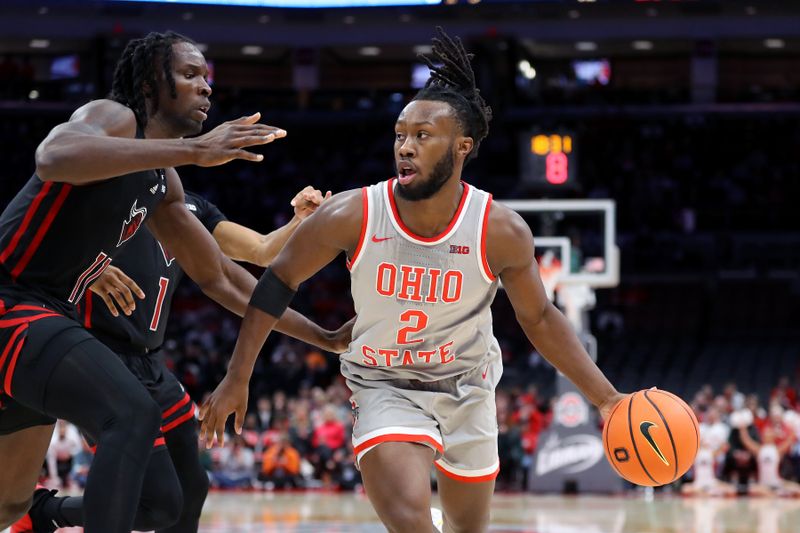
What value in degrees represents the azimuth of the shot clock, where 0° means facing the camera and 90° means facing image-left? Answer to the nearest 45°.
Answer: approximately 0°

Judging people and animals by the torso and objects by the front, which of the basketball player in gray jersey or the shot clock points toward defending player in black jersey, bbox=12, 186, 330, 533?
the shot clock

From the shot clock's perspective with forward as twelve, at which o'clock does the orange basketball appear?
The orange basketball is roughly at 12 o'clock from the shot clock.

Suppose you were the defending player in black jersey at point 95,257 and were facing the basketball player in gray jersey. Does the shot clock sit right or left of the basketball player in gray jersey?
left

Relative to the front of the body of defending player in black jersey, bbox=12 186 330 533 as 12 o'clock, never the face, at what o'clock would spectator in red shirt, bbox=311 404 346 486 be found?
The spectator in red shirt is roughly at 8 o'clock from the defending player in black jersey.

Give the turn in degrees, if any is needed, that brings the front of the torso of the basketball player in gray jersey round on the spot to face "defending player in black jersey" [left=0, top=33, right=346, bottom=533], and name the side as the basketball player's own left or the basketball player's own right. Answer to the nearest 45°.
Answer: approximately 45° to the basketball player's own right

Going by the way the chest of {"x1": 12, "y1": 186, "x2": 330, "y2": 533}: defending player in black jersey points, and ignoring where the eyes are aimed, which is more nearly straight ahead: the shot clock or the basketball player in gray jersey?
the basketball player in gray jersey

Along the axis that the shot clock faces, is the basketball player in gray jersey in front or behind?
in front

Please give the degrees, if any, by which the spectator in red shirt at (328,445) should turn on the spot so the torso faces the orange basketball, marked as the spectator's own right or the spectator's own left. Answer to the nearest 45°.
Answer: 0° — they already face it
